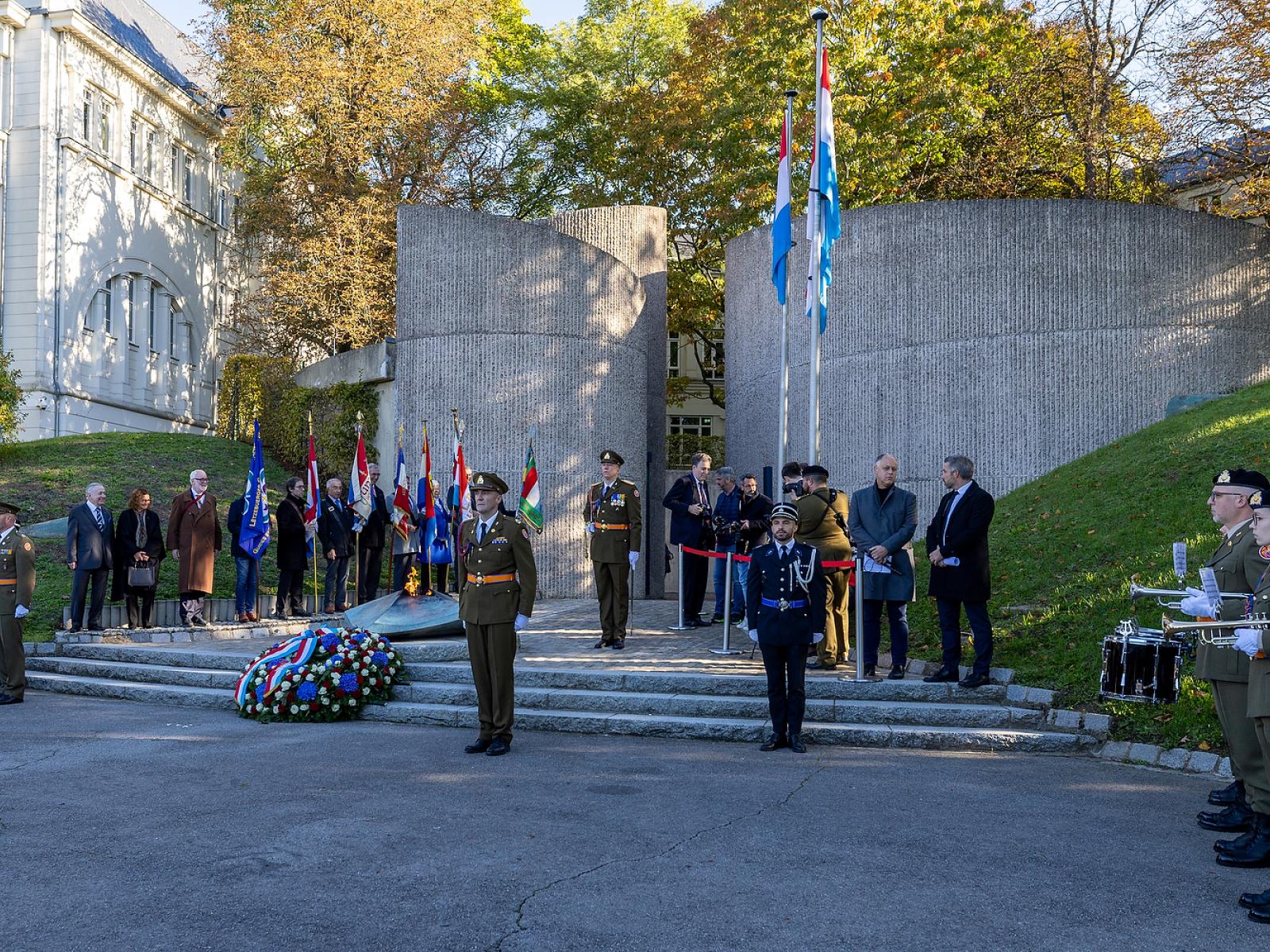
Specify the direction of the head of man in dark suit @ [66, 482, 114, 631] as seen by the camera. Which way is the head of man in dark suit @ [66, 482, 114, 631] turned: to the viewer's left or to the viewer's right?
to the viewer's right

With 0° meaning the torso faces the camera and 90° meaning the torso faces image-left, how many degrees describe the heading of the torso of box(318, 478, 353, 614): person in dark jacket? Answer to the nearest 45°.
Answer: approximately 315°

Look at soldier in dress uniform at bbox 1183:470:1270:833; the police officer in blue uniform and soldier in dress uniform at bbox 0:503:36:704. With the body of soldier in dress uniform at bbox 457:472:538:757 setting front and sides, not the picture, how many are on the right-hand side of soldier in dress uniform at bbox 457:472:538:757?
1

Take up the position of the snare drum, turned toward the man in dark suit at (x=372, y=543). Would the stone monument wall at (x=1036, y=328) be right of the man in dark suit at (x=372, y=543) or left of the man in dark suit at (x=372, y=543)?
right

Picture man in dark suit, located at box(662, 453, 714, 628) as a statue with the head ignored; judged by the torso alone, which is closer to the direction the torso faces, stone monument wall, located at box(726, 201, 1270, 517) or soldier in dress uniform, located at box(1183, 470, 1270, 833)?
the soldier in dress uniform

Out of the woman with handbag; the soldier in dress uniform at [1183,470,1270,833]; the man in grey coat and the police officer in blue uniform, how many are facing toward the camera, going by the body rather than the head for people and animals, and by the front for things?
3

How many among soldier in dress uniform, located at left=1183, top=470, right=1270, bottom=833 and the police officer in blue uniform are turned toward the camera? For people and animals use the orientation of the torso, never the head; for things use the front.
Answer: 1

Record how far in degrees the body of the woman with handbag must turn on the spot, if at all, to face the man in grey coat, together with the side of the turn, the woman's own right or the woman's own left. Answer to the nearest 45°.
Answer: approximately 45° to the woman's own left

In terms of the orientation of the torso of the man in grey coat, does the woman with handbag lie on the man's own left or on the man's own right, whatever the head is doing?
on the man's own right

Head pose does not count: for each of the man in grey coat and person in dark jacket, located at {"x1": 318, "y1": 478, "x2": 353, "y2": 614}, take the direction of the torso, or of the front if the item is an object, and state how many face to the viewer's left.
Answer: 0

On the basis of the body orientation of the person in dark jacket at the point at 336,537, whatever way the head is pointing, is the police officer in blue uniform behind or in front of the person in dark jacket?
in front

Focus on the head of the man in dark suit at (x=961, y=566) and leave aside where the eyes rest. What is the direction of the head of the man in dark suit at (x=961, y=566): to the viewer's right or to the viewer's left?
to the viewer's left

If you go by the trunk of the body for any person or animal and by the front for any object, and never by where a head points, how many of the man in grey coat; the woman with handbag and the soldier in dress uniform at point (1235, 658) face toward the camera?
2

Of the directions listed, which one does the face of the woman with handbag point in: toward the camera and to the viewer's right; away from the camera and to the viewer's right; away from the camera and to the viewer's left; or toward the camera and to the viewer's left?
toward the camera and to the viewer's right
